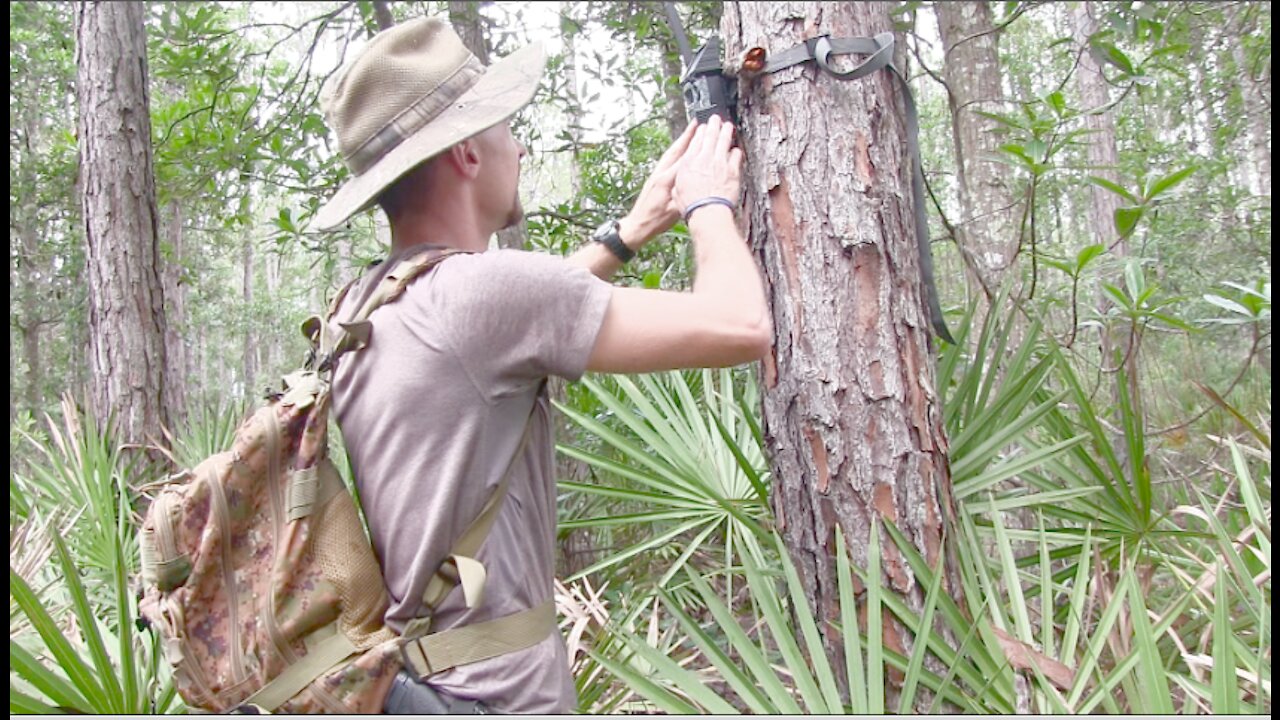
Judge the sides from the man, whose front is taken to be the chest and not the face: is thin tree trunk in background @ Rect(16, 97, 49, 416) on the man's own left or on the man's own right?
on the man's own left

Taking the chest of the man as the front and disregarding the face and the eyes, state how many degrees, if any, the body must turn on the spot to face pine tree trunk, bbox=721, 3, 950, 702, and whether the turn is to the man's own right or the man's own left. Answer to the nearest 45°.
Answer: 0° — they already face it

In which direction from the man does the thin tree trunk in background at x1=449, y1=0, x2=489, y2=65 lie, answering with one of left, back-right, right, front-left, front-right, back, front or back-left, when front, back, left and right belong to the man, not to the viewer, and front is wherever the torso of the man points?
front-left

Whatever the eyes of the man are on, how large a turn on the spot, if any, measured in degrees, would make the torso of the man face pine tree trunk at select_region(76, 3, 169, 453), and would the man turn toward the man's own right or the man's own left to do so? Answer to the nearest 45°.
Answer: approximately 90° to the man's own left

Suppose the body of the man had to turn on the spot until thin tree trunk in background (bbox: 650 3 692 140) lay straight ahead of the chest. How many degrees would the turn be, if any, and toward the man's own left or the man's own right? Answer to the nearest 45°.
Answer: approximately 45° to the man's own left

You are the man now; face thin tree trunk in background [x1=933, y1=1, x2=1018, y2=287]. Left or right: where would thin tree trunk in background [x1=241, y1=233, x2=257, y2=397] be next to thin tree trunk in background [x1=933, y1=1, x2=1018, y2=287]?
left

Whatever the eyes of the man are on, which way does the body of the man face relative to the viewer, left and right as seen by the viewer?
facing away from the viewer and to the right of the viewer

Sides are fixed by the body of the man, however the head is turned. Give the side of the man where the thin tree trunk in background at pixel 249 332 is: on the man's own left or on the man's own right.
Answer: on the man's own left
